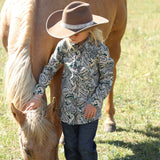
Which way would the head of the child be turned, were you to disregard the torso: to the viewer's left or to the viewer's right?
to the viewer's left

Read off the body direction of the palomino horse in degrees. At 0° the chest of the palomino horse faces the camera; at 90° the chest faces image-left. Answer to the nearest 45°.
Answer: approximately 45°
